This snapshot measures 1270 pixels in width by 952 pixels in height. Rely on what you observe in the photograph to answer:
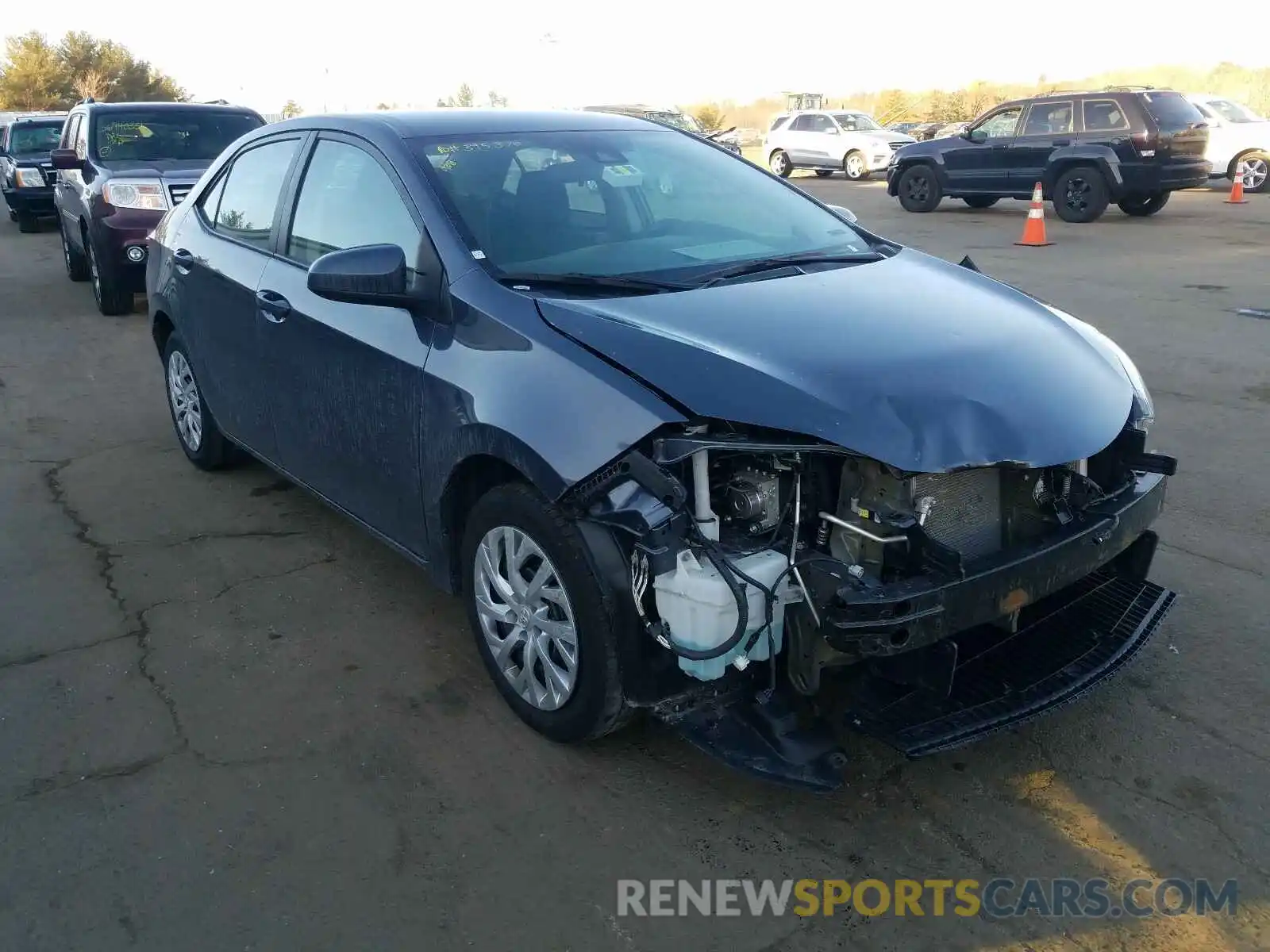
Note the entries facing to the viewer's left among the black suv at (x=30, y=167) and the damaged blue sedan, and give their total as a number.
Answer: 0

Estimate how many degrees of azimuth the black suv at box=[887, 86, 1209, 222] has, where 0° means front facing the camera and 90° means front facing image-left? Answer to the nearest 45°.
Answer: approximately 135°

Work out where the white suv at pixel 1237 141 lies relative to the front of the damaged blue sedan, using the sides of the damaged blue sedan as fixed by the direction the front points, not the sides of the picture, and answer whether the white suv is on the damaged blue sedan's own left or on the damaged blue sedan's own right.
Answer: on the damaged blue sedan's own left

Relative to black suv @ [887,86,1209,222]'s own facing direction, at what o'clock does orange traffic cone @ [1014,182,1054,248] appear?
The orange traffic cone is roughly at 8 o'clock from the black suv.

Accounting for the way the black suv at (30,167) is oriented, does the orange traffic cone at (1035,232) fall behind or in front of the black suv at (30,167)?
in front

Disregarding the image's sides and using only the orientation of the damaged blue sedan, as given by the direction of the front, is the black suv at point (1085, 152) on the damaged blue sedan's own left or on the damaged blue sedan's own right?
on the damaged blue sedan's own left

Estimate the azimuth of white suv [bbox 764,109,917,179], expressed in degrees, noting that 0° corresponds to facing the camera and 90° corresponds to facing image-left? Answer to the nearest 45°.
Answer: approximately 315°

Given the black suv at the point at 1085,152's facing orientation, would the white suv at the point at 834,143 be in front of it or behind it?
in front

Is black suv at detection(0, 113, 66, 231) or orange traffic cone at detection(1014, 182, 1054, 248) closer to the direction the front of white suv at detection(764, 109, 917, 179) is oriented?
the orange traffic cone

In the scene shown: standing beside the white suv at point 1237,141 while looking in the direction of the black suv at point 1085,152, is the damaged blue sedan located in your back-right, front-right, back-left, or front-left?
front-left

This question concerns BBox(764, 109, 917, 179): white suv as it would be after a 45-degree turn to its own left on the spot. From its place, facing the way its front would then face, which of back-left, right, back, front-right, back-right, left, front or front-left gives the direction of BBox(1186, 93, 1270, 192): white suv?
front-right
